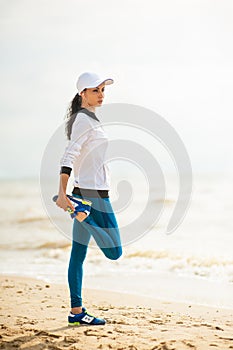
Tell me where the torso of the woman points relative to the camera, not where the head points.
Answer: to the viewer's right
